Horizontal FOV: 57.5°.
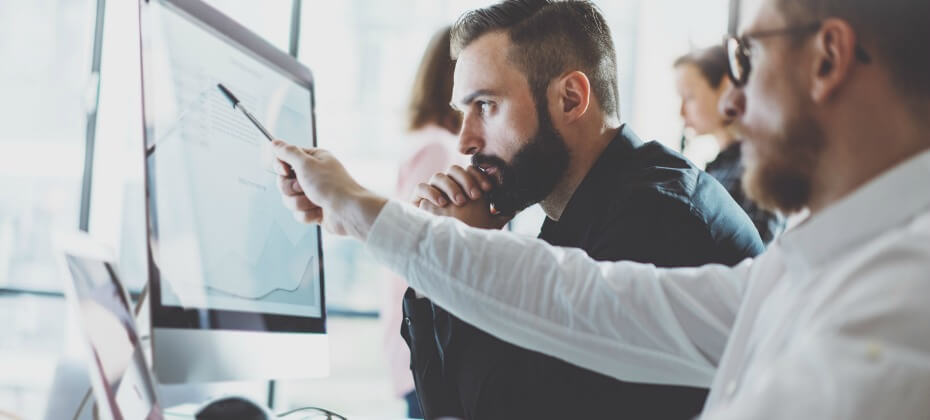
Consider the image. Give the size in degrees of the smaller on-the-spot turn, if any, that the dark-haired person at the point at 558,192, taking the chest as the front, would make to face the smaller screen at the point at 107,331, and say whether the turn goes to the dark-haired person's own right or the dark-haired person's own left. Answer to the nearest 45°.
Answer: approximately 45° to the dark-haired person's own left

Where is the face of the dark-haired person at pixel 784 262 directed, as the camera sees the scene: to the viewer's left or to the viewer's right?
to the viewer's left

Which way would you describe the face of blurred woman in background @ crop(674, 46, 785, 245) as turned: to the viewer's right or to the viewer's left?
to the viewer's left

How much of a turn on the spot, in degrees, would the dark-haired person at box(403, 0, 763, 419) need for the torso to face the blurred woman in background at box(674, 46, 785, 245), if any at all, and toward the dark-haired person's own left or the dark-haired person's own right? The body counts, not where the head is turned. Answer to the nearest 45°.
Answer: approximately 90° to the dark-haired person's own right

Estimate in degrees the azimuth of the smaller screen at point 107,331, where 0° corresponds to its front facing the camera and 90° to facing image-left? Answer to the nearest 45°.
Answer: approximately 315°

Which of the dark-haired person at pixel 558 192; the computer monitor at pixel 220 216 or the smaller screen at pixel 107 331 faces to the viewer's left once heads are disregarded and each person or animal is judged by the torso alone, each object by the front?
the dark-haired person

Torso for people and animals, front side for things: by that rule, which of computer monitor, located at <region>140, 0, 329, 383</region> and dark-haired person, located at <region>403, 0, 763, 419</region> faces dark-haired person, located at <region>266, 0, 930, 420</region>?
the computer monitor

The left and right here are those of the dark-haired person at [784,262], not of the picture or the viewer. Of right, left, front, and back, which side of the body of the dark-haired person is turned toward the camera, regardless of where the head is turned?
left

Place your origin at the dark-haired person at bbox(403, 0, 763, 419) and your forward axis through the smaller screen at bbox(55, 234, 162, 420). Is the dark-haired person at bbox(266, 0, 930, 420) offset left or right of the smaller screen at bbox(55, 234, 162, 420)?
left

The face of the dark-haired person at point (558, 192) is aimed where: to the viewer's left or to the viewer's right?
to the viewer's left

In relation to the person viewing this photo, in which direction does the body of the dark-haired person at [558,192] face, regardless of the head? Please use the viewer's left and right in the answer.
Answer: facing to the left of the viewer
